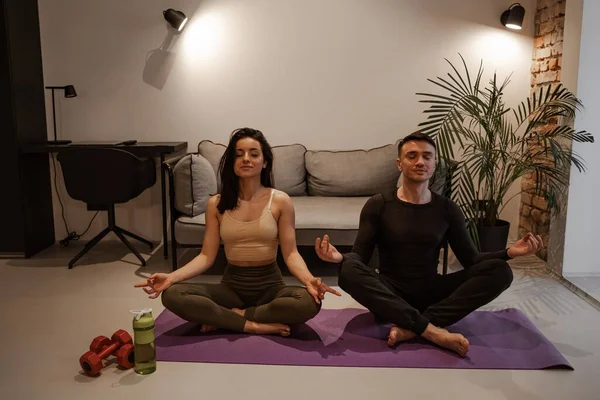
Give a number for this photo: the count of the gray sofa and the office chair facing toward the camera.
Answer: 1

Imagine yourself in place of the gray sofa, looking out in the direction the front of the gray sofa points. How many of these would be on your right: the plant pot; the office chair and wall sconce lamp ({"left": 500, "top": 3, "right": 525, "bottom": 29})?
1

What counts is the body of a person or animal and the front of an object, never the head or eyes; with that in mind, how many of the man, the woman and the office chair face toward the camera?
2

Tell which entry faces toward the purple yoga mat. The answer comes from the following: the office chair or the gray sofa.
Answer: the gray sofa

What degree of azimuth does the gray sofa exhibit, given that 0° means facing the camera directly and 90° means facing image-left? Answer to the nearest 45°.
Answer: approximately 0°

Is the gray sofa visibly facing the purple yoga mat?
yes

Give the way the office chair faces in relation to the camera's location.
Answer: facing away from the viewer and to the right of the viewer

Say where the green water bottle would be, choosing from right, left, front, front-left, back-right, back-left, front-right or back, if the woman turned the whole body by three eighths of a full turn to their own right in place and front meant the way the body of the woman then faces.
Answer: left

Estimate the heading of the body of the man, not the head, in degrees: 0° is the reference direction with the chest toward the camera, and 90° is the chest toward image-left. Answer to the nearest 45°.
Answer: approximately 0°
